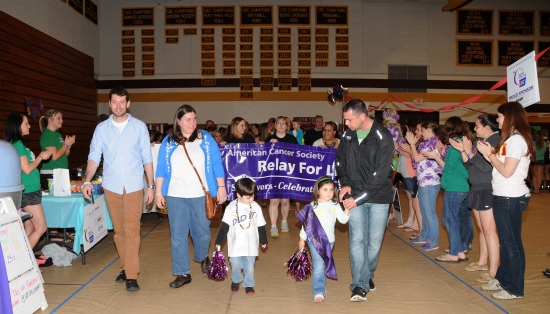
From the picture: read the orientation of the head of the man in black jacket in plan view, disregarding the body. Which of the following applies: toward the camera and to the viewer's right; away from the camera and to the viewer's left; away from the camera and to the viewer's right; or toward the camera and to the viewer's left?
toward the camera and to the viewer's left

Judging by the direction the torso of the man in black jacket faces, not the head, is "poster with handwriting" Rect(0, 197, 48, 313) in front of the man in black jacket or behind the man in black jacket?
in front

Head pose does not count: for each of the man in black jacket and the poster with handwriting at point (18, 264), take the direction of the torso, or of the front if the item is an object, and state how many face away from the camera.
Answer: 0

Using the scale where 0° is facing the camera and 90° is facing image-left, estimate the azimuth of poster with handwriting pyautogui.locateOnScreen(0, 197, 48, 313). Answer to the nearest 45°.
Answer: approximately 315°

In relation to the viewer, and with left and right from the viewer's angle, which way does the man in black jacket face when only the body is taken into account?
facing the viewer and to the left of the viewer
